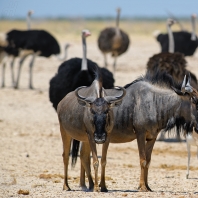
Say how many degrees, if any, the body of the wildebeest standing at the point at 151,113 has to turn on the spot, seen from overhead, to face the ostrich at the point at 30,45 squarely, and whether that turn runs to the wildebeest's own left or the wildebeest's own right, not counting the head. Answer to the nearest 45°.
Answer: approximately 90° to the wildebeest's own left

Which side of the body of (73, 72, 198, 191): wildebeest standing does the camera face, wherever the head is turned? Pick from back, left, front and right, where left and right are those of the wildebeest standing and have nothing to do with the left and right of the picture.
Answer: right

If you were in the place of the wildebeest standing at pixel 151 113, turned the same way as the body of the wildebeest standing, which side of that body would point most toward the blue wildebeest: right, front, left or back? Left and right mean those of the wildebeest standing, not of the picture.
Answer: back
